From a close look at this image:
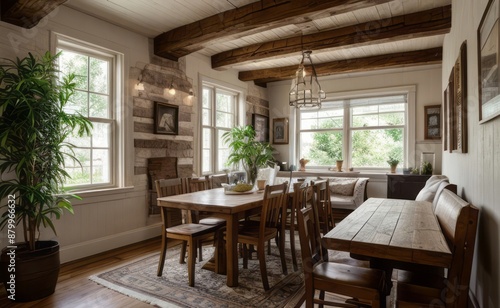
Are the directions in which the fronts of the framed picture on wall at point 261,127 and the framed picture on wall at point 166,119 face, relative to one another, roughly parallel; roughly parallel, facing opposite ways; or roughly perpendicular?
roughly parallel

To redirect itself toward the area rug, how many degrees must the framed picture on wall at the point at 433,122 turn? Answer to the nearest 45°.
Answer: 0° — it already faces it

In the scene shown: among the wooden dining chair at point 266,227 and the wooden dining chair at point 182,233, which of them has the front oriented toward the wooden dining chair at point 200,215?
the wooden dining chair at point 266,227

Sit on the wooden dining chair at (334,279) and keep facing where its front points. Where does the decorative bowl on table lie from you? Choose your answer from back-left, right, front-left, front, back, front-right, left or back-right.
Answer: back-left

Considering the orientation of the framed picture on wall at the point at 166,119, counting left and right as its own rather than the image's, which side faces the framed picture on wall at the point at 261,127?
left

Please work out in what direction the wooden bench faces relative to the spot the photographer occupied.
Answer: facing to the left of the viewer

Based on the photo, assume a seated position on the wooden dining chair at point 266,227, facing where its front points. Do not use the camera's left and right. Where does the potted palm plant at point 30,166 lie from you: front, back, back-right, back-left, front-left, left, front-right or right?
front-left

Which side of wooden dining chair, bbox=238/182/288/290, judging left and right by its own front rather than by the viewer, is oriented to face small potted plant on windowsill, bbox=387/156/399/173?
right

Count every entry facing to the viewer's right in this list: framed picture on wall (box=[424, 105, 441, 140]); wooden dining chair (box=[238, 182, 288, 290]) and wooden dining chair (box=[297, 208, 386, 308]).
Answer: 1

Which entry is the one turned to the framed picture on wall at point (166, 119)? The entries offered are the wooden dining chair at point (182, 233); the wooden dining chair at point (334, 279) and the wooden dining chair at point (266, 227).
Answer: the wooden dining chair at point (266, 227)

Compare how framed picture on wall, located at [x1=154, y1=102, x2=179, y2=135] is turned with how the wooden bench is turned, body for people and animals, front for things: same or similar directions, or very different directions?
very different directions

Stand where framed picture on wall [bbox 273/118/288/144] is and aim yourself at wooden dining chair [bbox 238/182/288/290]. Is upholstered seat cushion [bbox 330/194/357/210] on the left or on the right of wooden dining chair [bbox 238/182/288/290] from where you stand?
left
